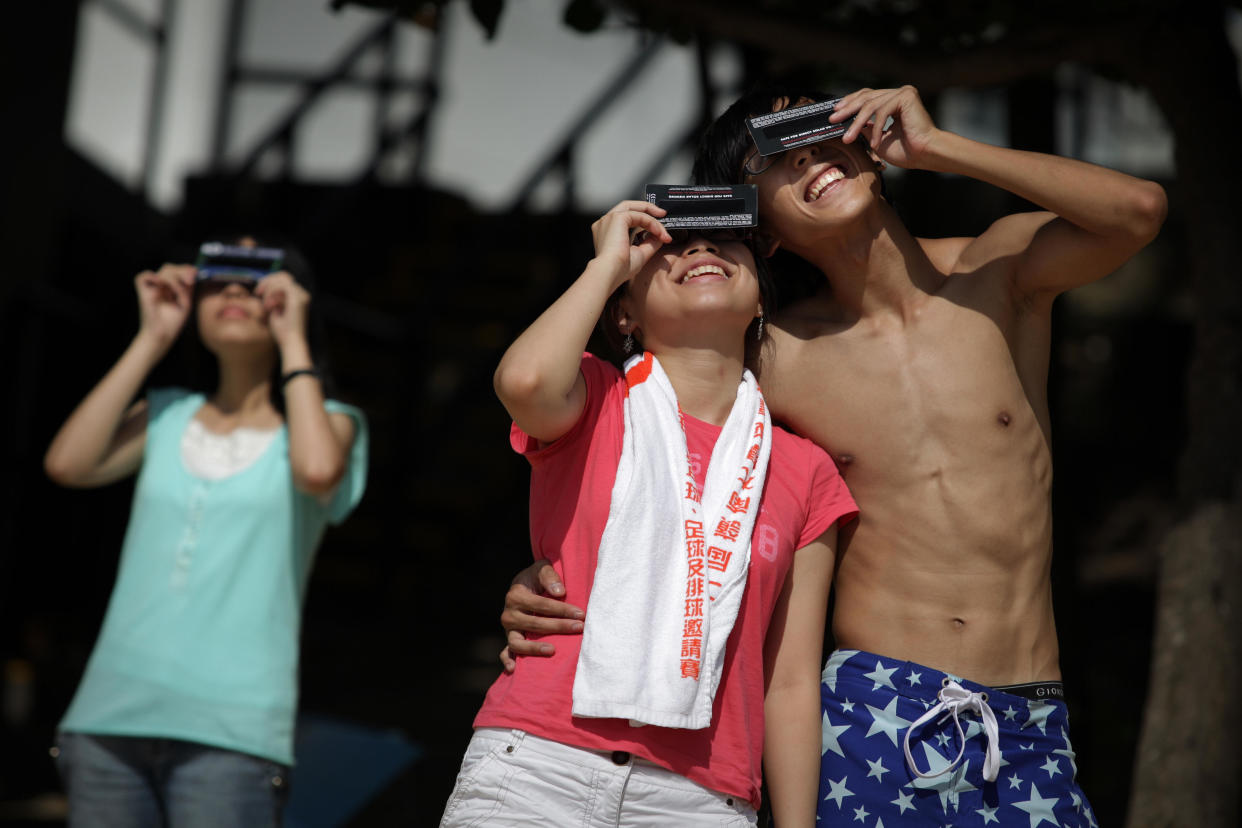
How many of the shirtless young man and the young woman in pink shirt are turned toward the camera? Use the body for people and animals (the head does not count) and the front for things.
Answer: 2

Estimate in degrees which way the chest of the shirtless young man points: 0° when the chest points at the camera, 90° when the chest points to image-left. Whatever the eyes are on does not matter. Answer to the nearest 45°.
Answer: approximately 0°

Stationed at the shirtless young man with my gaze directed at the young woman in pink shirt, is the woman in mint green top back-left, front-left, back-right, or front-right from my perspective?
front-right

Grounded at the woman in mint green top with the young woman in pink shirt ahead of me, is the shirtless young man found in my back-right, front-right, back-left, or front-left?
front-left

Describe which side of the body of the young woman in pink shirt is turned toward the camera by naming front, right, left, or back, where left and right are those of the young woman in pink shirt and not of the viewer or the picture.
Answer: front

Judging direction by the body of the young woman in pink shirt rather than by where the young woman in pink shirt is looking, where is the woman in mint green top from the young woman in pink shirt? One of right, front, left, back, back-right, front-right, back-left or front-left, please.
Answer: back-right
